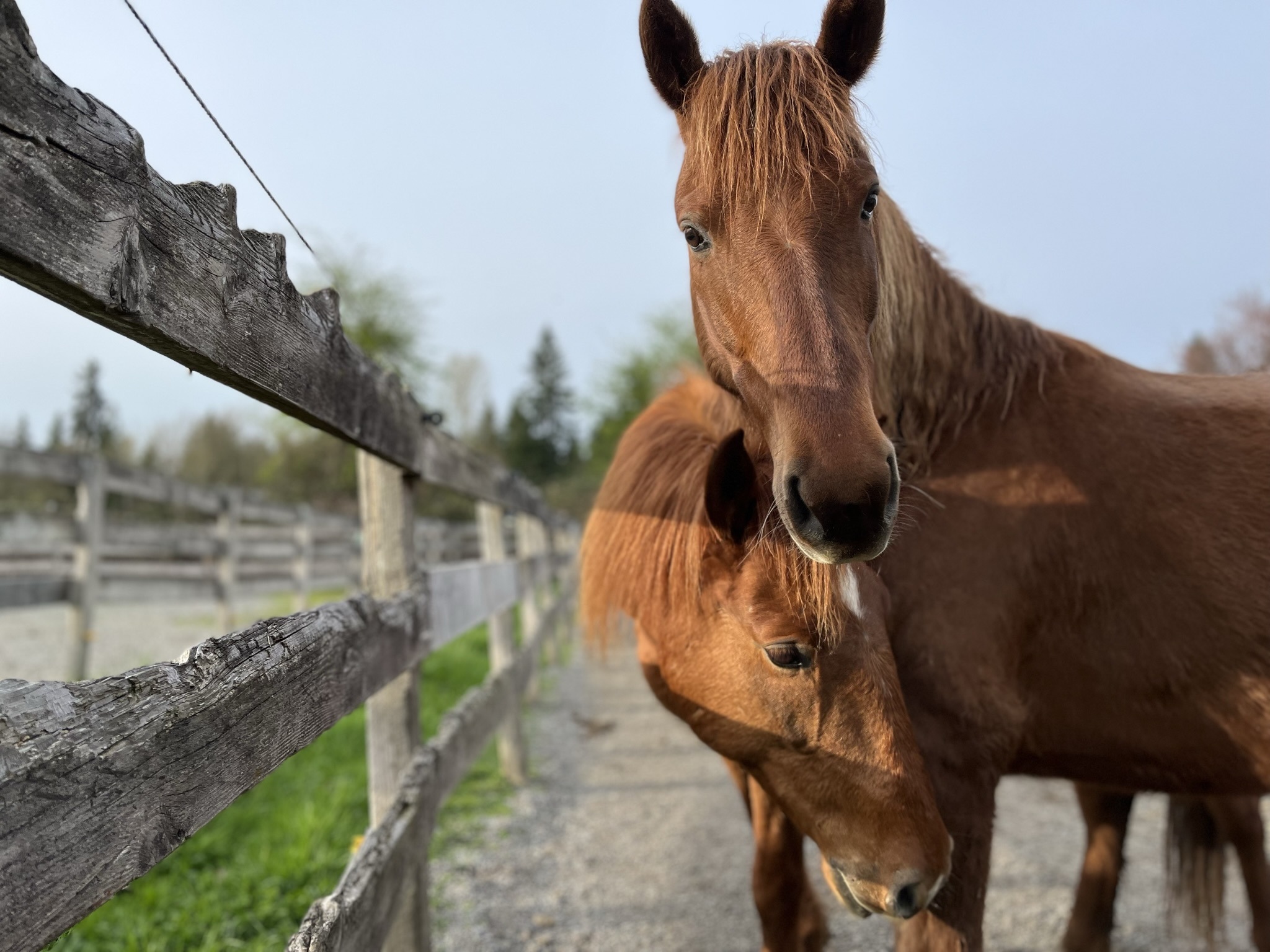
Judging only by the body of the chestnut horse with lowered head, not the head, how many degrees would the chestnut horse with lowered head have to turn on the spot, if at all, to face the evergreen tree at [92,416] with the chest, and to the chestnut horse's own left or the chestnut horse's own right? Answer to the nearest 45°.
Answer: approximately 180°

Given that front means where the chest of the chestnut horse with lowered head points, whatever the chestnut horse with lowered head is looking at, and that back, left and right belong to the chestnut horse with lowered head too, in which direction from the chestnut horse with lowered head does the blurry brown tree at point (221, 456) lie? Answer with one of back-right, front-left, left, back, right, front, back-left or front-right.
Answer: back

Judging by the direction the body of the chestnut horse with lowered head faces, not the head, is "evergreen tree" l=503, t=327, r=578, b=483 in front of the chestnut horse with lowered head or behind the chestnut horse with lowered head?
behind

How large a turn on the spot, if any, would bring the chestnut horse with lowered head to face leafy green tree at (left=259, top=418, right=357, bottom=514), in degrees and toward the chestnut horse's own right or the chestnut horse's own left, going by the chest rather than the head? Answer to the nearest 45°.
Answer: approximately 180°

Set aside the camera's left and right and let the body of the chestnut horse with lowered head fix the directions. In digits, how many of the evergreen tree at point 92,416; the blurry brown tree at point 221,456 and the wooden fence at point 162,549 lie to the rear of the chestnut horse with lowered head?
3

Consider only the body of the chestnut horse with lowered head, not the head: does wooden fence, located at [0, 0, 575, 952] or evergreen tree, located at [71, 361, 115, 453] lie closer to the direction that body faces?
the wooden fence

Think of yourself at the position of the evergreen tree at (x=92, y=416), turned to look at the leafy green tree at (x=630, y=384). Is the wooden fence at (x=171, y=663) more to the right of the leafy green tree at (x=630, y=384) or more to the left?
right

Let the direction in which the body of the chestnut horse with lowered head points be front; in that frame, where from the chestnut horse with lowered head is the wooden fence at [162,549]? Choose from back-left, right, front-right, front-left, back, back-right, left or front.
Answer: back

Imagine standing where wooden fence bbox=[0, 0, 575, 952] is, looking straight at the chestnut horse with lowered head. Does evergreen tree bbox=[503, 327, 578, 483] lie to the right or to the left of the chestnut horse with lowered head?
left

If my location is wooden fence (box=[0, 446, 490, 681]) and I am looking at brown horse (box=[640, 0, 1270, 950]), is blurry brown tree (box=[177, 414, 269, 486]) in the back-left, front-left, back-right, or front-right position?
back-left
